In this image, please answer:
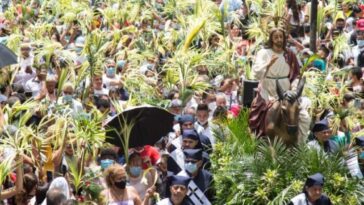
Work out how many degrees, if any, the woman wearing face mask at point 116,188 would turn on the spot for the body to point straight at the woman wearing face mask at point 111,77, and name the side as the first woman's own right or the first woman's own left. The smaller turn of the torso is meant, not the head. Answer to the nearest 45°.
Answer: approximately 135° to the first woman's own left

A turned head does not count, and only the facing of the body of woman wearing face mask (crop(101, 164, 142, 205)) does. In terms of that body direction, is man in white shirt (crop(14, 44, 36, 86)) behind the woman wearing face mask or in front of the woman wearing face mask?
behind

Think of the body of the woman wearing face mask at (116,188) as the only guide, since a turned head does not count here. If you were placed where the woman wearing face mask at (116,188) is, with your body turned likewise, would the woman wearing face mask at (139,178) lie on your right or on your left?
on your left
